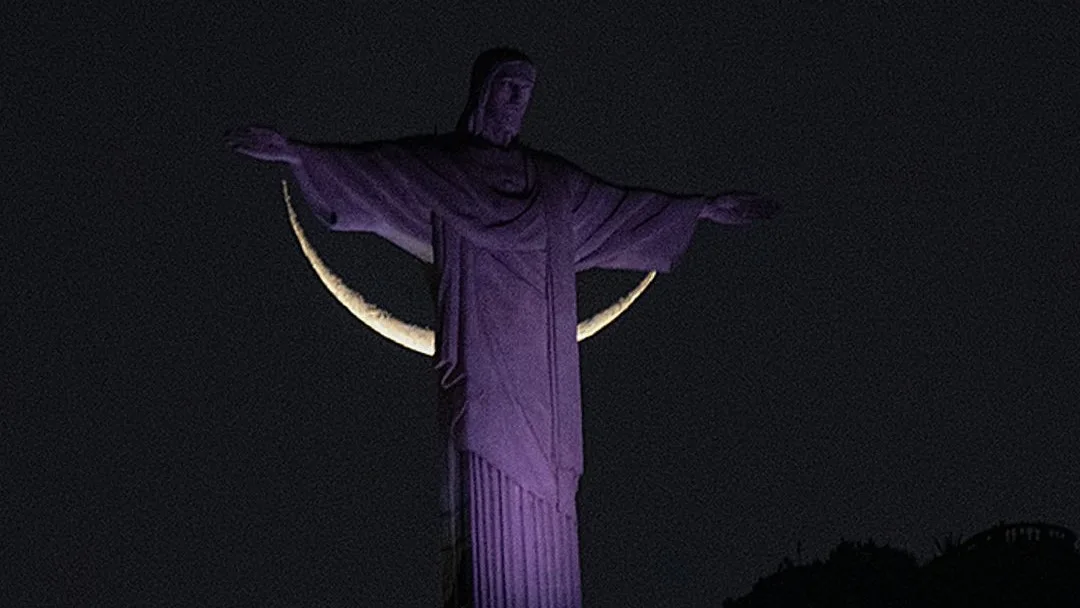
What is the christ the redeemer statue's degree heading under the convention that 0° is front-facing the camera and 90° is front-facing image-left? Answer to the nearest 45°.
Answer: approximately 315°
